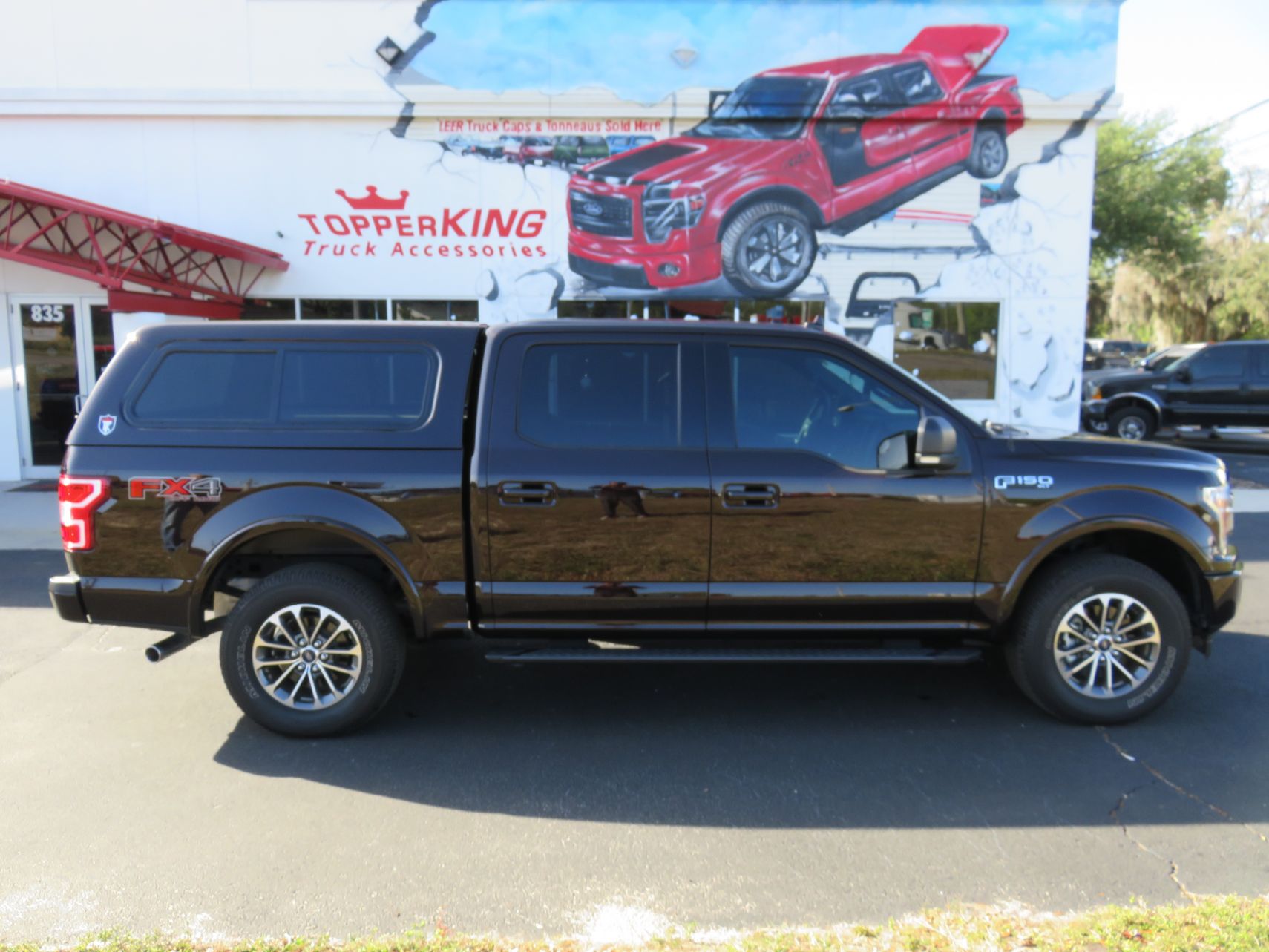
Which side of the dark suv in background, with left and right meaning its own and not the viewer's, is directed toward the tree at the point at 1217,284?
right

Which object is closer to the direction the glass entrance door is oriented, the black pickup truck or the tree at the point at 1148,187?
the black pickup truck

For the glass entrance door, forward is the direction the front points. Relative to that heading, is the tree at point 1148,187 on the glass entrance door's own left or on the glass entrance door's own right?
on the glass entrance door's own left

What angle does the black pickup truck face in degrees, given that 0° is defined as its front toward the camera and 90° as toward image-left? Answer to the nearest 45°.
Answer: approximately 270°

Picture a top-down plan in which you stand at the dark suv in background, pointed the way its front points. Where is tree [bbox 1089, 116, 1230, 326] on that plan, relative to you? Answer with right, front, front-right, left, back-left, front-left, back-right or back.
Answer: right

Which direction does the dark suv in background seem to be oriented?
to the viewer's left

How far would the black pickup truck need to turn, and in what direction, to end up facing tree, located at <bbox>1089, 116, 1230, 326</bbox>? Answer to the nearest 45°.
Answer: approximately 45° to its left

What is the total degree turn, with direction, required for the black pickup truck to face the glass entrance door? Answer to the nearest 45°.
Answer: approximately 135° to its left

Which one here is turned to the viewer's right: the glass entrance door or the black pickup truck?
the black pickup truck

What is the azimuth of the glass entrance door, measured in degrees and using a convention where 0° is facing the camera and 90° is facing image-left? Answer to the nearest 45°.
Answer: approximately 0°

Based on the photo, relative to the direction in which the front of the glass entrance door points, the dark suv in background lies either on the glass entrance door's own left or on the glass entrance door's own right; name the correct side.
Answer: on the glass entrance door's own left
